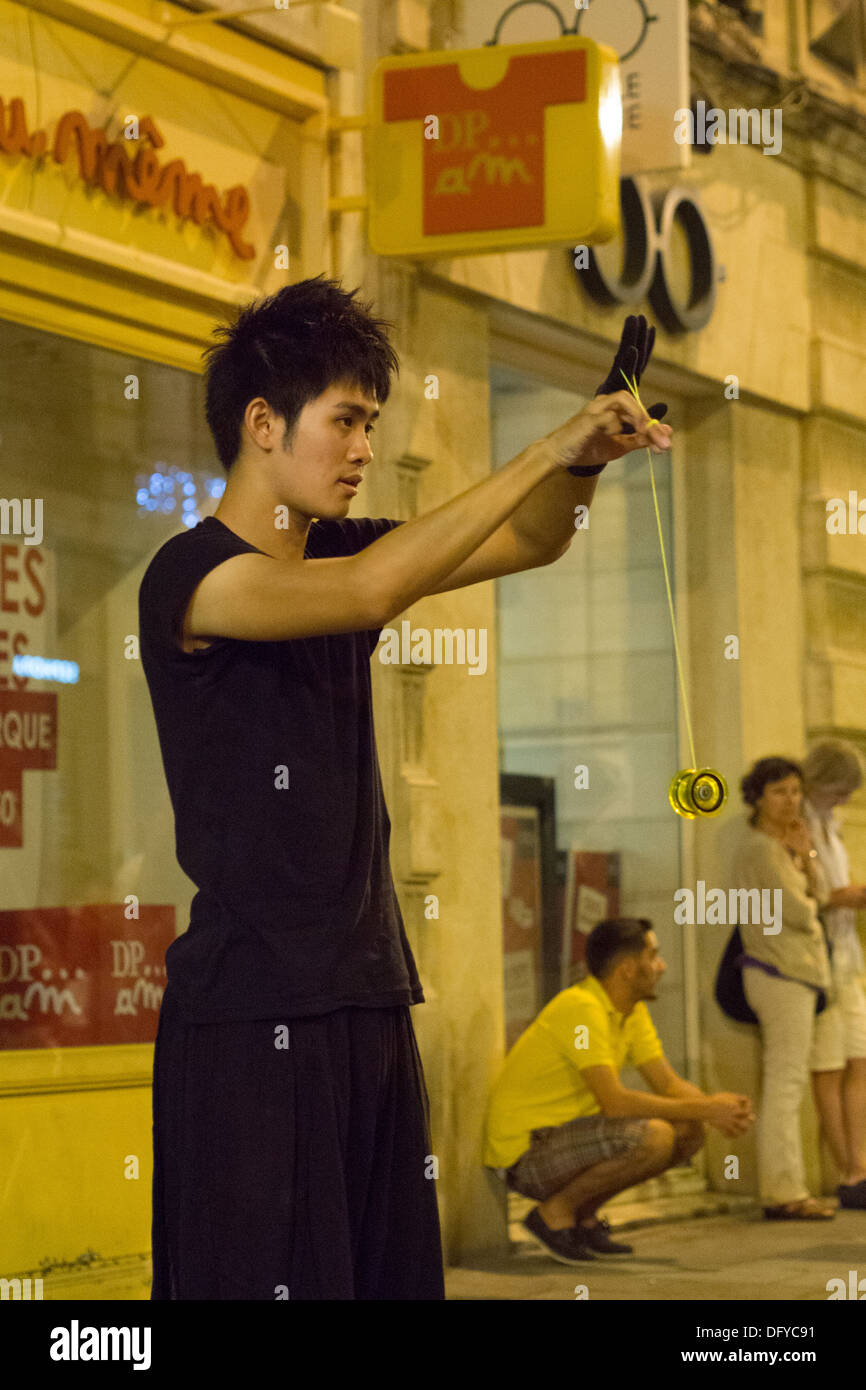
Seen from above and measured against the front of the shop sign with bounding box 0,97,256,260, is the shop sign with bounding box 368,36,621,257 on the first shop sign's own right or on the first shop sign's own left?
on the first shop sign's own left

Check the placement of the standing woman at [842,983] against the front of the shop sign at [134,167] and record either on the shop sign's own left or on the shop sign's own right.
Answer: on the shop sign's own left

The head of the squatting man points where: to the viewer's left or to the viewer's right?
to the viewer's right

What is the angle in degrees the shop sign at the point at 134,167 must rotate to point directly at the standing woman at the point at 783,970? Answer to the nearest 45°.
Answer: approximately 90° to its left

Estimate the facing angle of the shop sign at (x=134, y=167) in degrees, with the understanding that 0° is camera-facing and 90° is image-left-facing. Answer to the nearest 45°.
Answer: approximately 315°

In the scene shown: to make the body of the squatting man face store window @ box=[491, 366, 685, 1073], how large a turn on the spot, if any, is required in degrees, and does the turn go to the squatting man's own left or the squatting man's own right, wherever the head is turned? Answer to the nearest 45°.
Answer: approximately 90° to the squatting man's own left

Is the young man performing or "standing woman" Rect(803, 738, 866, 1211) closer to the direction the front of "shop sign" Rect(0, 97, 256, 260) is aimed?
the young man performing

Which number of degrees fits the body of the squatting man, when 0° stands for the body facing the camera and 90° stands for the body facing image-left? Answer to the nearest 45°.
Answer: approximately 270°

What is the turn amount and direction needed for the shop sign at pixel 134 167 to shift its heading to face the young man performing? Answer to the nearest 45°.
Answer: approximately 45° to its right
